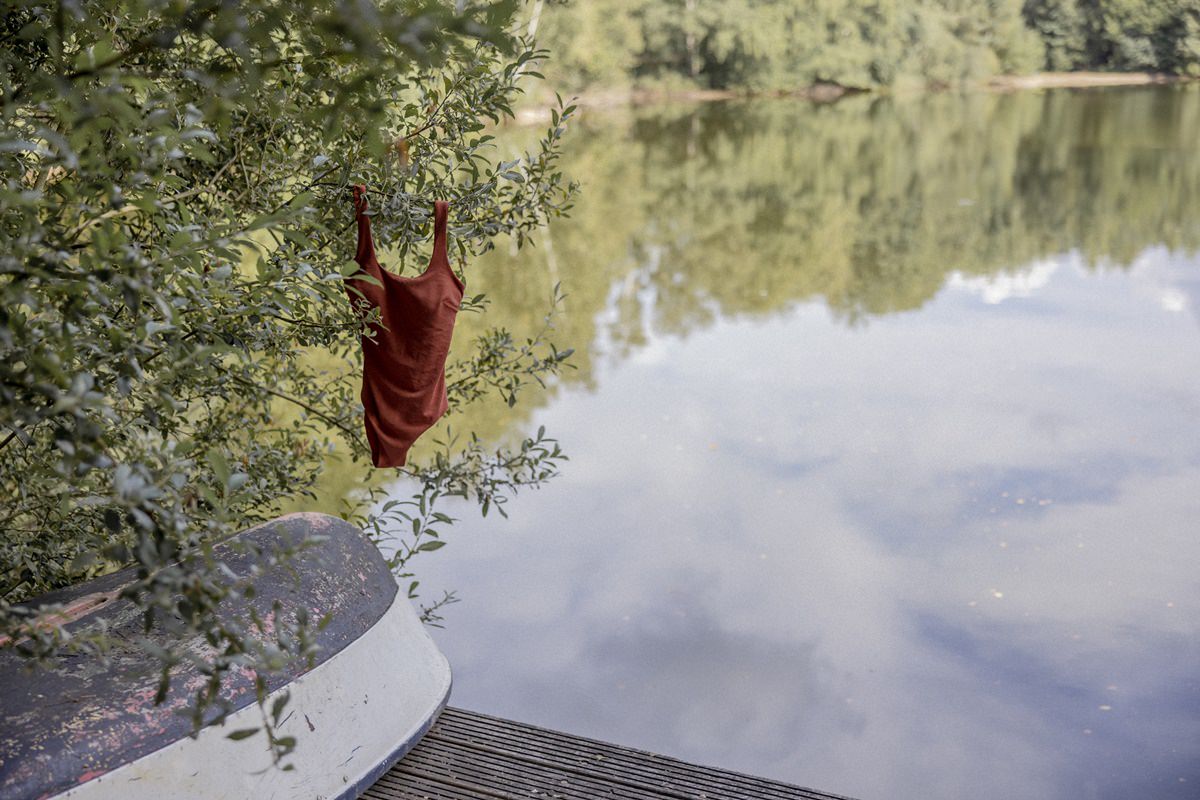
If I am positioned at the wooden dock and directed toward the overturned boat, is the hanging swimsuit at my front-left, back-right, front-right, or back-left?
front-right

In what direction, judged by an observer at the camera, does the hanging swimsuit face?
facing the viewer
